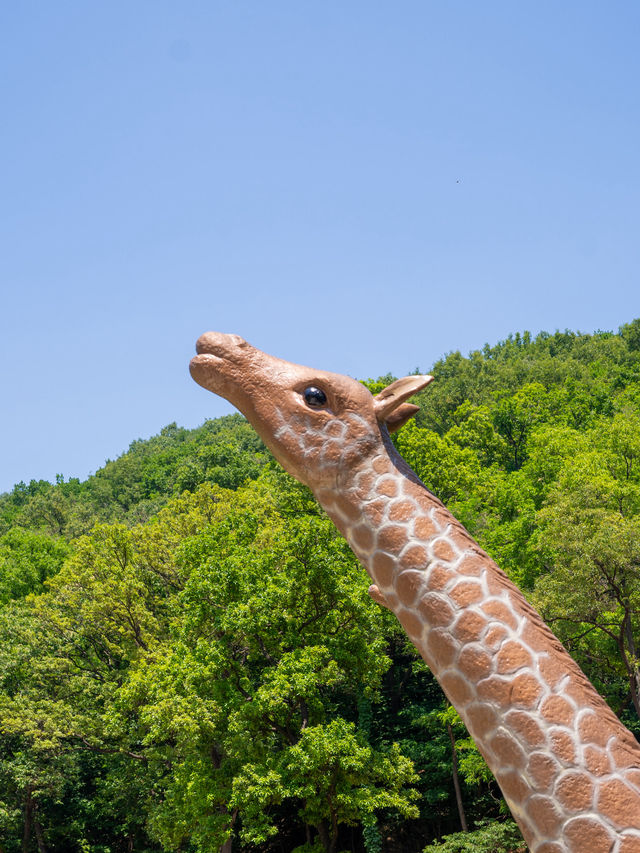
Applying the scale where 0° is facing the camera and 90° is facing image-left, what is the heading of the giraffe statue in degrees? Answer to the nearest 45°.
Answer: approximately 90°
